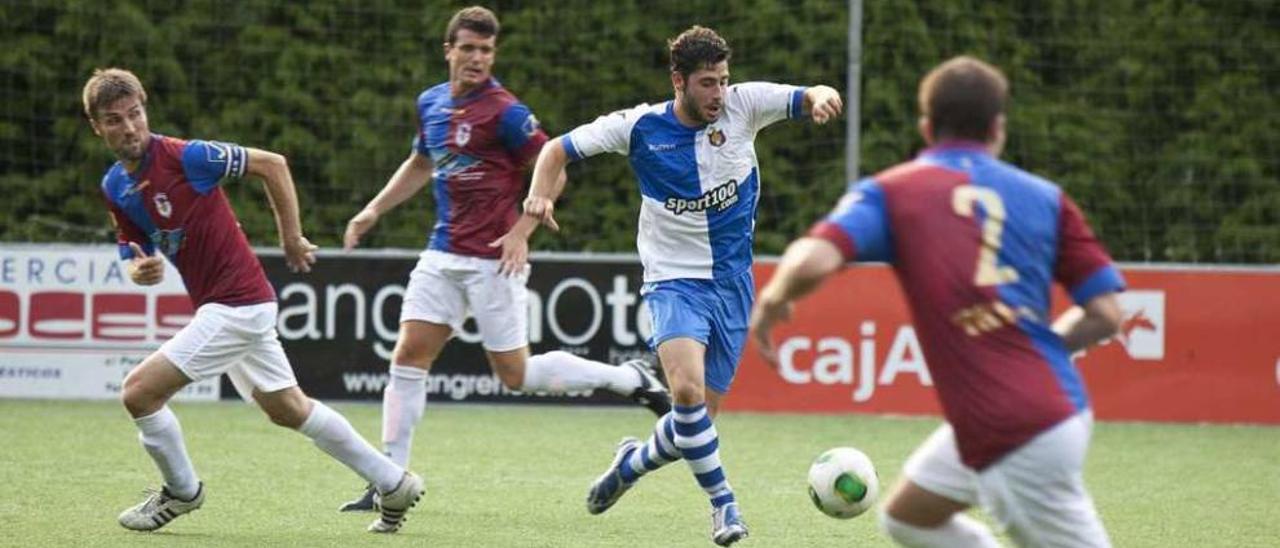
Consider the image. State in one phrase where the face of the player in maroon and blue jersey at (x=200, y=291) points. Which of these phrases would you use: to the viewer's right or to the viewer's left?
to the viewer's right

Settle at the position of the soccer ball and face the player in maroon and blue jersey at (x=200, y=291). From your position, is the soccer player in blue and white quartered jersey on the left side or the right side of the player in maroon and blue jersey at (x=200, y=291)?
right

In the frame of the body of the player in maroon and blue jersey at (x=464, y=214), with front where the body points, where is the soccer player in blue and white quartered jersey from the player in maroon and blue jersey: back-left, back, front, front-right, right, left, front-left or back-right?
left

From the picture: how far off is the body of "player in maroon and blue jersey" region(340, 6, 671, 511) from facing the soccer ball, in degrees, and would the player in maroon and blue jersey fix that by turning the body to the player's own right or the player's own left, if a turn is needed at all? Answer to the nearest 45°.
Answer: approximately 90° to the player's own left

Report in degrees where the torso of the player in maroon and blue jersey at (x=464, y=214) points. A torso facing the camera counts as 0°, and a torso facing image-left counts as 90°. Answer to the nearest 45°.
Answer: approximately 45°

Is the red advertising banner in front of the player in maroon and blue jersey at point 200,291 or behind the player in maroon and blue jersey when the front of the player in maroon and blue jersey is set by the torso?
behind

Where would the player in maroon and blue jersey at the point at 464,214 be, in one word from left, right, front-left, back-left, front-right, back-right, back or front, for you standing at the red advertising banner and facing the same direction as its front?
front-right
